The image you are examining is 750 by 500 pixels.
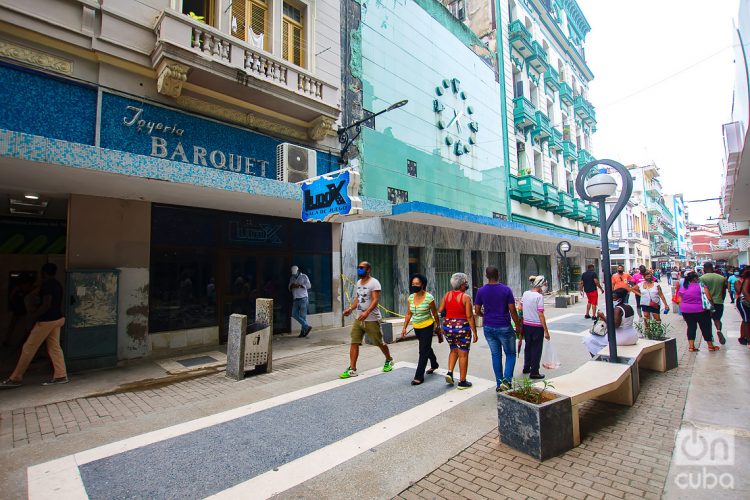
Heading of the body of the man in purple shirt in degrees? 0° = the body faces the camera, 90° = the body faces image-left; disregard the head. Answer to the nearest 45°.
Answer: approximately 180°

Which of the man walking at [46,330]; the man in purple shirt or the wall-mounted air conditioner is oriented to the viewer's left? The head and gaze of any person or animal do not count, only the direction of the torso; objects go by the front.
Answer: the man walking

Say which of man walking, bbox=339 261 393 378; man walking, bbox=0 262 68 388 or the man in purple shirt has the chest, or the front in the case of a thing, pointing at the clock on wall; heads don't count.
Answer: the man in purple shirt

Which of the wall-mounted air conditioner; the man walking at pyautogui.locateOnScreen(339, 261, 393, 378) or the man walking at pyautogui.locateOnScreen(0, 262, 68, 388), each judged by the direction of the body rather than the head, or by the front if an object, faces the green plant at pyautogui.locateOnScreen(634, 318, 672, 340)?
the wall-mounted air conditioner

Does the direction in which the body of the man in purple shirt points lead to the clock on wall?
yes

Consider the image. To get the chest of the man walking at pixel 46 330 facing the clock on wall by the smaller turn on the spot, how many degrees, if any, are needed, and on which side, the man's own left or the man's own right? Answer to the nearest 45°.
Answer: approximately 180°

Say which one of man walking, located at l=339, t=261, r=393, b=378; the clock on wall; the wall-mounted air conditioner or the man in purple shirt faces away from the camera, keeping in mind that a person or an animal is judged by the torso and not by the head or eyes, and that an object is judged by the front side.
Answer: the man in purple shirt

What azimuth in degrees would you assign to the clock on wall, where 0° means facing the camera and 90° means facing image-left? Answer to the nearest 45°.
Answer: approximately 315°

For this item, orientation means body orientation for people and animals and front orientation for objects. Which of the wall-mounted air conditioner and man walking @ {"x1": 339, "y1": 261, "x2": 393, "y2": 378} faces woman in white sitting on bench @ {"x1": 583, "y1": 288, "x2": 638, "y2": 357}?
the wall-mounted air conditioner

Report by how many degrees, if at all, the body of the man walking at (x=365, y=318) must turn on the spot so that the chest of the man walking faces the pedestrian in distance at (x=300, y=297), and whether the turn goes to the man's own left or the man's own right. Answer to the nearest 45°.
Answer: approximately 90° to the man's own right
